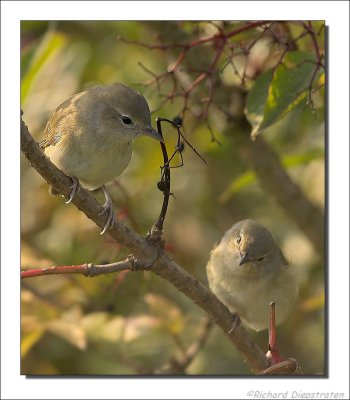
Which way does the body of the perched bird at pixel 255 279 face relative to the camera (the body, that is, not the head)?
toward the camera

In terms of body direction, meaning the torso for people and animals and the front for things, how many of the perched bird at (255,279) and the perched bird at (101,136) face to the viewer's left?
0

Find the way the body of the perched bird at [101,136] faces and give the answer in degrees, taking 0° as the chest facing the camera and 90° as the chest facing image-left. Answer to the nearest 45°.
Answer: approximately 315°
